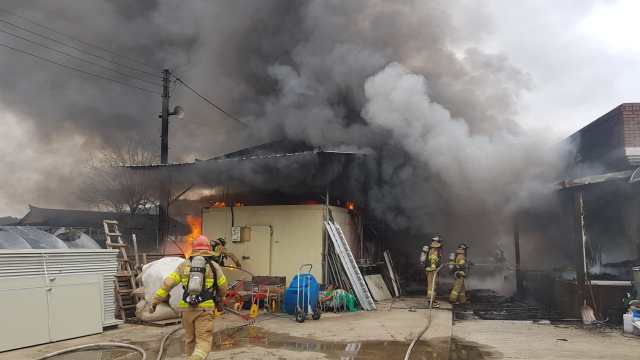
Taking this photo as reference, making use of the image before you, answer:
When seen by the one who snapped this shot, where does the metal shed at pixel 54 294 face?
facing the viewer and to the right of the viewer

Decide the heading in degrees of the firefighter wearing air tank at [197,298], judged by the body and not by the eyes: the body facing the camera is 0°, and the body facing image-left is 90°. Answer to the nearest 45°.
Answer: approximately 180°

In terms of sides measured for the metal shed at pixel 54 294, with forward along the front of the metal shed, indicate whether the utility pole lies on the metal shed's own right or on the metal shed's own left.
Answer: on the metal shed's own left

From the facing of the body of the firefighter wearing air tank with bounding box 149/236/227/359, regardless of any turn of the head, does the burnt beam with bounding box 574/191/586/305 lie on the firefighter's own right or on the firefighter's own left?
on the firefighter's own right

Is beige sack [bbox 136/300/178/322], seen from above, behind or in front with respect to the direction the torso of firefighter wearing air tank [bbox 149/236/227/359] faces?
in front

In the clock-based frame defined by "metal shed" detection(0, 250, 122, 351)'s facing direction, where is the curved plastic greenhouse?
The curved plastic greenhouse is roughly at 7 o'clock from the metal shed.

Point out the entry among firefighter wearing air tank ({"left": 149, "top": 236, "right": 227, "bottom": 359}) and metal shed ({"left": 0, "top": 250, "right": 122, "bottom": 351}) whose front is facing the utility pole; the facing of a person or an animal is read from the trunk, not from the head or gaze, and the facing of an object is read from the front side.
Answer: the firefighter wearing air tank

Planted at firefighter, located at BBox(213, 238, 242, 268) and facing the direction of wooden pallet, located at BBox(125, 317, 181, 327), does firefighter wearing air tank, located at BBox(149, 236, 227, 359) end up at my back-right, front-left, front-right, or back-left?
front-left

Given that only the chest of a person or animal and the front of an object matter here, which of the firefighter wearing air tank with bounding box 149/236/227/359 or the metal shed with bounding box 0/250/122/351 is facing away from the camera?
the firefighter wearing air tank

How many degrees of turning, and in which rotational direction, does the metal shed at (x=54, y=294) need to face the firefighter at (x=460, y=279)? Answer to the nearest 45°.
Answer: approximately 45° to its left

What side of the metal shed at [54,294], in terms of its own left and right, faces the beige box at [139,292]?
left

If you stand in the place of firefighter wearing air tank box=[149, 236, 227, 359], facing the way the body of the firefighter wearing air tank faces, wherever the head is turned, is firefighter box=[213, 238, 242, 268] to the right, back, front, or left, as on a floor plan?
front

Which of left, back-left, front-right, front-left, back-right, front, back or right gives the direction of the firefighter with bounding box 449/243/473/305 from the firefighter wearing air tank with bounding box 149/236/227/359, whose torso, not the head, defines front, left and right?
front-right

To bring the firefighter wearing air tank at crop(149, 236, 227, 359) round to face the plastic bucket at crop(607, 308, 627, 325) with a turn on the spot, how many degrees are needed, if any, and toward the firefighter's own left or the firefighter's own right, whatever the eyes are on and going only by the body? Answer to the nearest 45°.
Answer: approximately 90° to the firefighter's own right

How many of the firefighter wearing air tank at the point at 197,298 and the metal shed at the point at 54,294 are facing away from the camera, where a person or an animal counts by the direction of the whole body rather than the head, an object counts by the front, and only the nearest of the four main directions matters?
1
